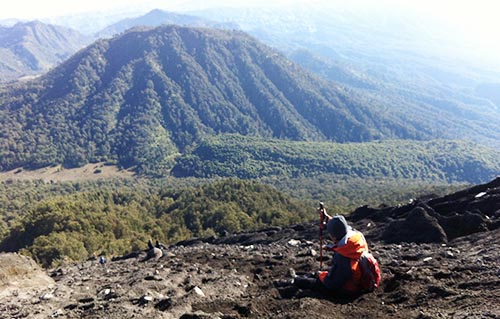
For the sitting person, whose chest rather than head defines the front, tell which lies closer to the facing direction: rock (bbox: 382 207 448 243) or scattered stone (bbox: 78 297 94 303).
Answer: the scattered stone

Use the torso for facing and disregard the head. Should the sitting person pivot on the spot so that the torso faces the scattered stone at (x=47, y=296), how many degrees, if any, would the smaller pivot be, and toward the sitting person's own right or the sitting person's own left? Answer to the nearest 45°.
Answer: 0° — they already face it

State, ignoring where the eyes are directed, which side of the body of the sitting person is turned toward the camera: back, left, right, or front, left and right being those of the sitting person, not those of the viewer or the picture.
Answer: left

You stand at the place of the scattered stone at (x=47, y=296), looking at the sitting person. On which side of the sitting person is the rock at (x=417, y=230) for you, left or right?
left

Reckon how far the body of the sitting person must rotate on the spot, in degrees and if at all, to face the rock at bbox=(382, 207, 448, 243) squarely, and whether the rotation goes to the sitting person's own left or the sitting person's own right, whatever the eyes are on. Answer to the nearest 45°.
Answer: approximately 90° to the sitting person's own right

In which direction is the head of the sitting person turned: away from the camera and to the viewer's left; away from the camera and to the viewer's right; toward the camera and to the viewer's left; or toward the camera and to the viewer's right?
away from the camera and to the viewer's left

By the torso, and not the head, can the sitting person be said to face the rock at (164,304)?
yes

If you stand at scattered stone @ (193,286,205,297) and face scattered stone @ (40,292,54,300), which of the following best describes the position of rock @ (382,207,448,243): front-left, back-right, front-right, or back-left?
back-right

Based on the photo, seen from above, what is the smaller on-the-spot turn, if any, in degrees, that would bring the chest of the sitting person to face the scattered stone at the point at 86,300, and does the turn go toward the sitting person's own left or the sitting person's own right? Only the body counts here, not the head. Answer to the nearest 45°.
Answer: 0° — they already face it
